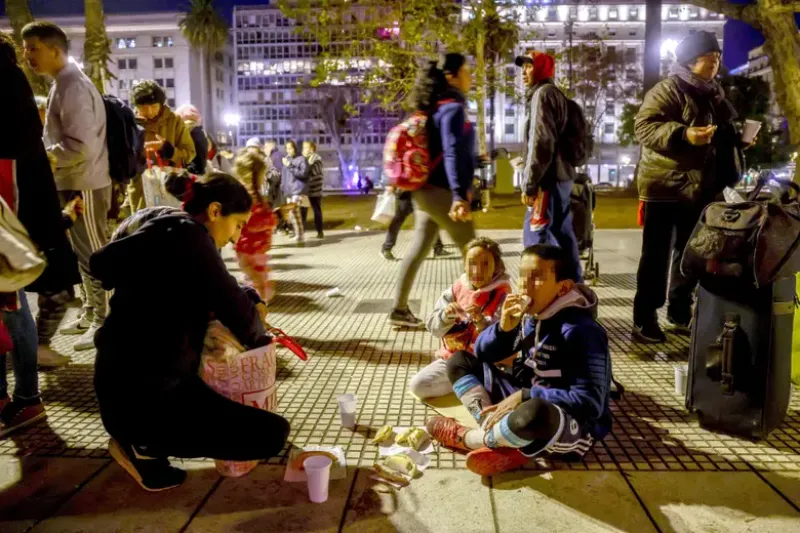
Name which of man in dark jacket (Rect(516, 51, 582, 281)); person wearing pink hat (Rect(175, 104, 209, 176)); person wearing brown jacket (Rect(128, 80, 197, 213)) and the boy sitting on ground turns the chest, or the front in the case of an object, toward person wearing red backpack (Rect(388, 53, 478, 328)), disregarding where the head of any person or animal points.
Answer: the man in dark jacket

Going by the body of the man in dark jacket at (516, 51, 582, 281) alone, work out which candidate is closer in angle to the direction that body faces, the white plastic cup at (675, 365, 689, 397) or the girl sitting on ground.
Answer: the girl sitting on ground

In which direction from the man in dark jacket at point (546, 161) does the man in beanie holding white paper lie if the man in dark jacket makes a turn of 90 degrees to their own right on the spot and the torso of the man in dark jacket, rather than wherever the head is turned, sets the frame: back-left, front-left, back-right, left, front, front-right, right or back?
right

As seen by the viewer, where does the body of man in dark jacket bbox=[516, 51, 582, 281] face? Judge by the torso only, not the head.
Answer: to the viewer's left

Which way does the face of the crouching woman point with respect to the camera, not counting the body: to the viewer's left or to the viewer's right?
to the viewer's right

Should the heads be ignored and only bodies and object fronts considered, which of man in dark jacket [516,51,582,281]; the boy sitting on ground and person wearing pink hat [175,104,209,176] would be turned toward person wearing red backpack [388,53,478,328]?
the man in dark jacket

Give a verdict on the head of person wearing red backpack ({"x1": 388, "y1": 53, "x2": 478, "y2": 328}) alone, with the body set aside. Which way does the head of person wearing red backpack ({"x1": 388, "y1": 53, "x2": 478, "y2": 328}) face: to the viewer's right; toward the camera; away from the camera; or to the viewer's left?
to the viewer's right

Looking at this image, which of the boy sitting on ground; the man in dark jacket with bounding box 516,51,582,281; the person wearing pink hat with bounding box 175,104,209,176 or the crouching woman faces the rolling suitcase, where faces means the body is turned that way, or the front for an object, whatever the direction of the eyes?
the crouching woman

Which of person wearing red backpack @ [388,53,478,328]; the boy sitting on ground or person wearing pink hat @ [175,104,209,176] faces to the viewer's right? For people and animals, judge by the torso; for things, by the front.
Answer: person wearing red backpack @ [388,53,478,328]
